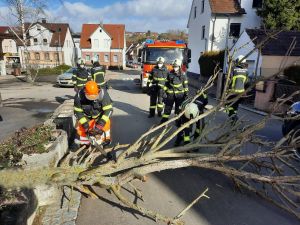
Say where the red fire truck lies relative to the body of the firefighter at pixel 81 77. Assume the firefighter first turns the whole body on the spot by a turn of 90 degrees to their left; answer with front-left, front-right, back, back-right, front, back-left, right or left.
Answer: front-left

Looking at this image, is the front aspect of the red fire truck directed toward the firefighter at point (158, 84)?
yes

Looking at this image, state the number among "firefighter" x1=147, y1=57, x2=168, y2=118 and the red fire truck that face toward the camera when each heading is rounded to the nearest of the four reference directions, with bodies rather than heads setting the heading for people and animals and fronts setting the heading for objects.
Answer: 2

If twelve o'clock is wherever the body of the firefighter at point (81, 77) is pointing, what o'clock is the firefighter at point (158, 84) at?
the firefighter at point (158, 84) is roughly at 10 o'clock from the firefighter at point (81, 77).

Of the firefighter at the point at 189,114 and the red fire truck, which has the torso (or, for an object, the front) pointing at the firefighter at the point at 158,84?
the red fire truck

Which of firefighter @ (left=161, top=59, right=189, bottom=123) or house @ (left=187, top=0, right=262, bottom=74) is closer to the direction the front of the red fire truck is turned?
the firefighter

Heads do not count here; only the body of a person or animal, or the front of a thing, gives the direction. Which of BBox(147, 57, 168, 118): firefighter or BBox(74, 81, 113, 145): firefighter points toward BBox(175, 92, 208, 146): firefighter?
BBox(147, 57, 168, 118): firefighter
